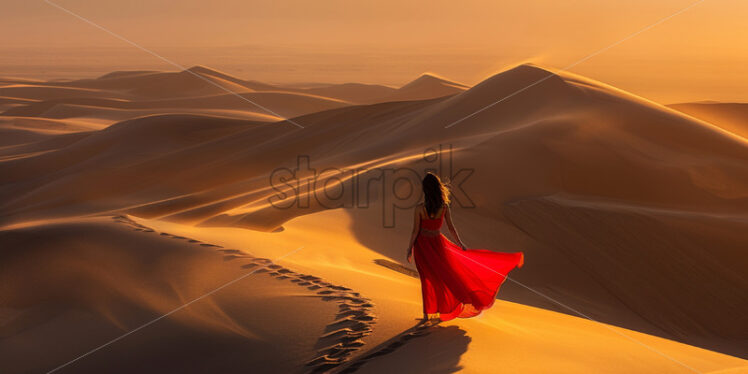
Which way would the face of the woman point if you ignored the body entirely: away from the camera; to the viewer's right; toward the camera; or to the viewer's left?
away from the camera

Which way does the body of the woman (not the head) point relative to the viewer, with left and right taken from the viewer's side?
facing away from the viewer
